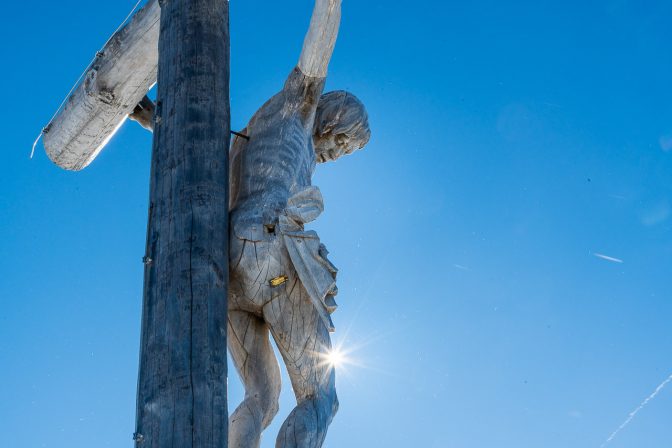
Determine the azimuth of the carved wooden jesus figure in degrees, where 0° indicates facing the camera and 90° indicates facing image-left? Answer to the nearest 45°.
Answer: approximately 225°
